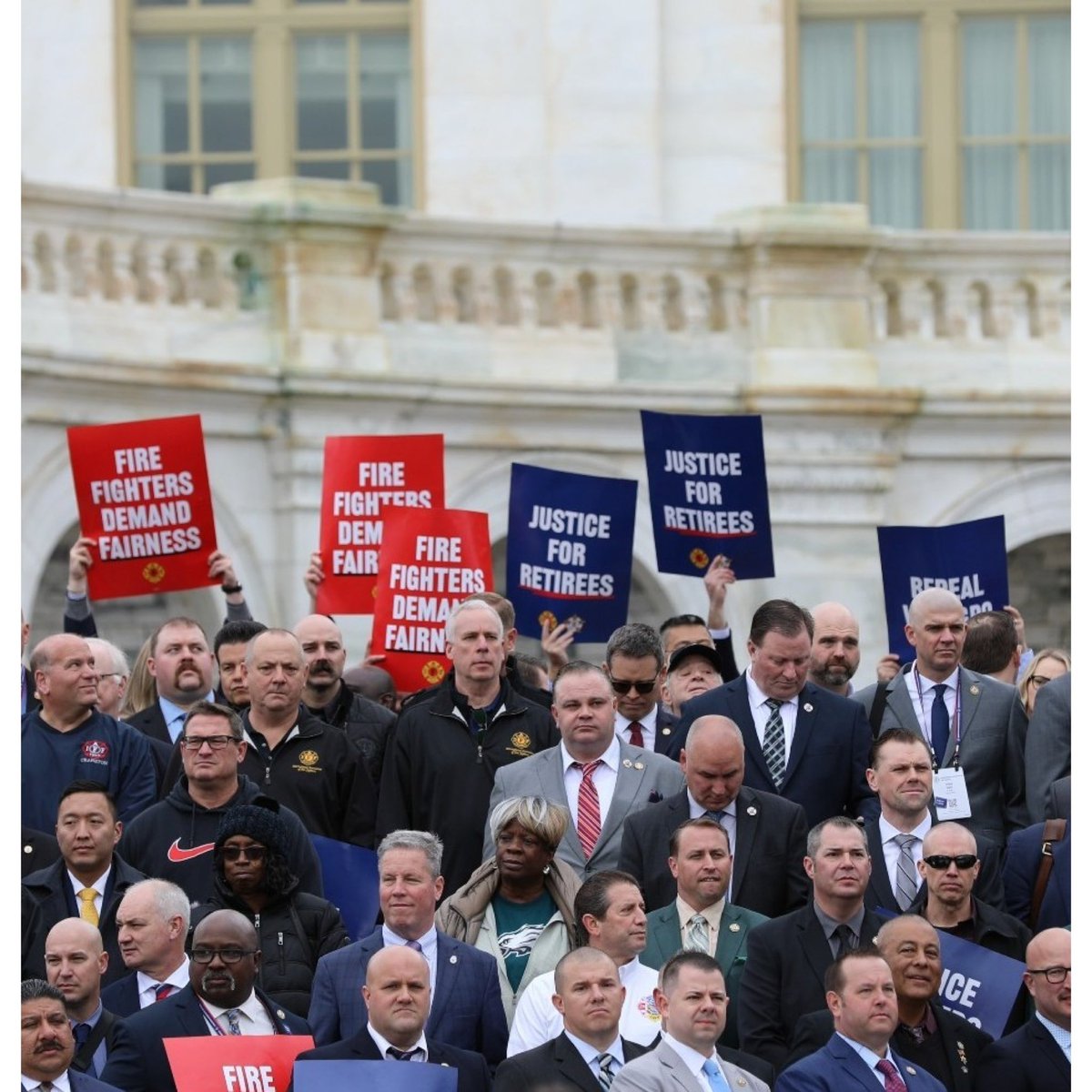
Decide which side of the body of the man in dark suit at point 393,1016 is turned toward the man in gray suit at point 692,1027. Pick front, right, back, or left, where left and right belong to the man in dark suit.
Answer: left

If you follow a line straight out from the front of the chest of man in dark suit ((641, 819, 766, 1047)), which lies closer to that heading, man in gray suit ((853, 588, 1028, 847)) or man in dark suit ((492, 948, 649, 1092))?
the man in dark suit

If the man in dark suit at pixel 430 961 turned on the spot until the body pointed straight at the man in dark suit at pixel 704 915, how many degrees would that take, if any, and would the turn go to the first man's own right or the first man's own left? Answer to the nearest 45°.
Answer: approximately 90° to the first man's own left

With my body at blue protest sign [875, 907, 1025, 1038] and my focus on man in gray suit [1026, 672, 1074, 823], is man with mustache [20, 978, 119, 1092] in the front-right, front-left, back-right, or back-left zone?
back-left
